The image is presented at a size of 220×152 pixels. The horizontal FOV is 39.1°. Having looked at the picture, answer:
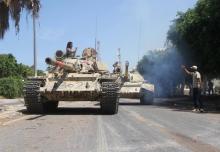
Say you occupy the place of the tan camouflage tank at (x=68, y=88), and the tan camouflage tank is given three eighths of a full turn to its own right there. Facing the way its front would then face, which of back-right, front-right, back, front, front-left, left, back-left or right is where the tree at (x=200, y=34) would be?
right

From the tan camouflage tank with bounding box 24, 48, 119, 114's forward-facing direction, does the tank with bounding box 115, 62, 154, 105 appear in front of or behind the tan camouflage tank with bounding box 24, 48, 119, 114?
behind

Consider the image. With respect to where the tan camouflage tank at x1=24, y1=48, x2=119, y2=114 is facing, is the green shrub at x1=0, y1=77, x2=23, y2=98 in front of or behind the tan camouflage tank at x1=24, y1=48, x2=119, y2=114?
behind

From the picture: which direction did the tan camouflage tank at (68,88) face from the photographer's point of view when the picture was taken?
facing the viewer
